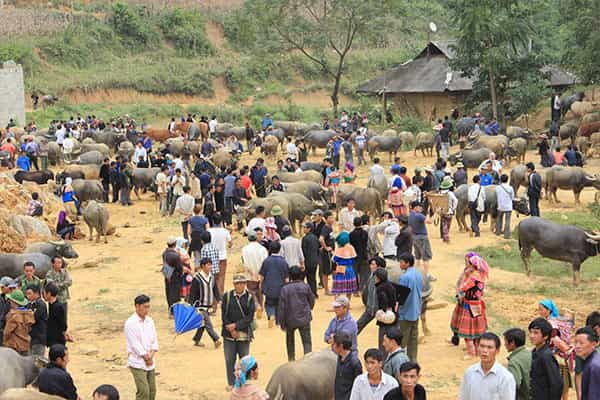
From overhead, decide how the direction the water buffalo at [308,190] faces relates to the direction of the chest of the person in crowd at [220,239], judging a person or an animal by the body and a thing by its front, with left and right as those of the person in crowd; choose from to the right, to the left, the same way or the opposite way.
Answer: to the right

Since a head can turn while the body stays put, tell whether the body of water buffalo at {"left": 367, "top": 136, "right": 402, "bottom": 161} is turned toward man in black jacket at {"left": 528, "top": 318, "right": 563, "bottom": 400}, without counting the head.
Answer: no

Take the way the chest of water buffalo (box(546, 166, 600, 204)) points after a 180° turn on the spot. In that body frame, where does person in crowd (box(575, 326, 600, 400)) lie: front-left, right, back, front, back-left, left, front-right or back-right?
left

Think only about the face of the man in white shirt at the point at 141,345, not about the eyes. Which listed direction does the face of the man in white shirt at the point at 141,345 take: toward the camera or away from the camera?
toward the camera

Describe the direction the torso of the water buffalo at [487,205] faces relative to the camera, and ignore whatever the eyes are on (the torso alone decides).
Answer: to the viewer's right

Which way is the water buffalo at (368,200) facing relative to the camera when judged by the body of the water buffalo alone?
to the viewer's left

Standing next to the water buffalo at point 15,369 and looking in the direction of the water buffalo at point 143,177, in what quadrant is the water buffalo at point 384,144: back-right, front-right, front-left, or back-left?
front-right

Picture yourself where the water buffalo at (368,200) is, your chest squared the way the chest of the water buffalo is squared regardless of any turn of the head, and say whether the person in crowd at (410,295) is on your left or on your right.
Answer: on your left
